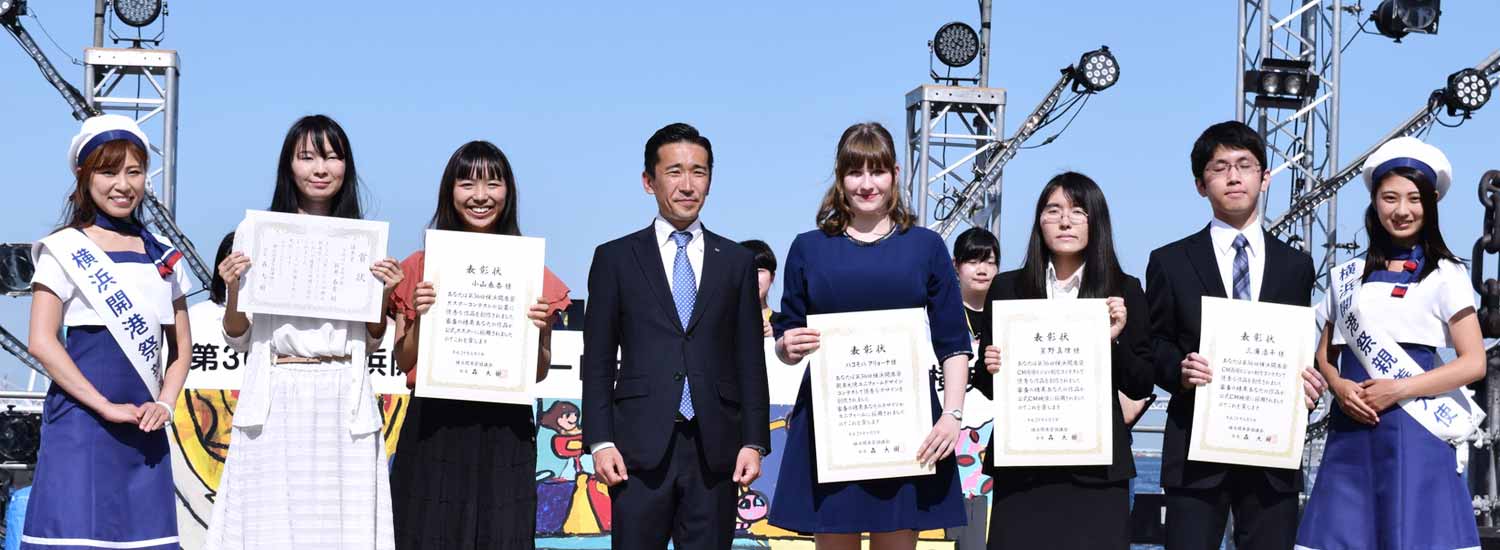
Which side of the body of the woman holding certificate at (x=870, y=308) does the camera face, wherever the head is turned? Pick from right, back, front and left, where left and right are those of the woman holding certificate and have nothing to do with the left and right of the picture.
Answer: front

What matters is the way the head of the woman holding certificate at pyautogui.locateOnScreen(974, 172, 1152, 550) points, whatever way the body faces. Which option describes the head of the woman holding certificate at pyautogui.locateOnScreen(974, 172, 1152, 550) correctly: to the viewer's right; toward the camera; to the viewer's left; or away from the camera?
toward the camera

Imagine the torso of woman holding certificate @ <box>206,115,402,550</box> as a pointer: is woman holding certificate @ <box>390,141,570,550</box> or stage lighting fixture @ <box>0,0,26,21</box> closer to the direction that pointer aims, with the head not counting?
the woman holding certificate

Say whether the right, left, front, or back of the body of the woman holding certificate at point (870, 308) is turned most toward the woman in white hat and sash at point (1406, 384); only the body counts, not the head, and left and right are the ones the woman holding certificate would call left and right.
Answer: left

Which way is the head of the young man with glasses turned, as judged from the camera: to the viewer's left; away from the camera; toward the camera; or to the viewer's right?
toward the camera

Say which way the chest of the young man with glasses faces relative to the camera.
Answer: toward the camera

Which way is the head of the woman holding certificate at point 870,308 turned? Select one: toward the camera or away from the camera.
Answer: toward the camera

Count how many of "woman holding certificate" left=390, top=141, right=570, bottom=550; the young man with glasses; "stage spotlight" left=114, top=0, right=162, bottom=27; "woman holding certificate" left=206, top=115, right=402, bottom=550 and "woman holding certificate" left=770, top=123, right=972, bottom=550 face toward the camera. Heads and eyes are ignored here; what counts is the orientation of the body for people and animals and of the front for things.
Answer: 5

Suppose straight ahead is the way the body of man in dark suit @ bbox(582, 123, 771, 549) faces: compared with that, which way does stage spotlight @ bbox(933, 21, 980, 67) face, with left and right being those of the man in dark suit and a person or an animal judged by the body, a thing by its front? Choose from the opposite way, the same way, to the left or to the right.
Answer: the same way

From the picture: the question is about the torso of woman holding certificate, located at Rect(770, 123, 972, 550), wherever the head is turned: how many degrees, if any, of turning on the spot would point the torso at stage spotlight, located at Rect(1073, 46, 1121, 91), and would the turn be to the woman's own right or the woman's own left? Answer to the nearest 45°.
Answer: approximately 180°

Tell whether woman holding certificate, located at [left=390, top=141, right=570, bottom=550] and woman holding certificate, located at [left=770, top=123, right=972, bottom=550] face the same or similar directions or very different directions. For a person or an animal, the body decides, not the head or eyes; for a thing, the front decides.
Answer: same or similar directions

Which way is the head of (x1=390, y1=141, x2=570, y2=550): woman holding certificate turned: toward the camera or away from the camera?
toward the camera

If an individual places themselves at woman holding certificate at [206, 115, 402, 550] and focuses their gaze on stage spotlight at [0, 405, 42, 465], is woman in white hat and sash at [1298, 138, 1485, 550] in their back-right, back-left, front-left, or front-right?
back-right

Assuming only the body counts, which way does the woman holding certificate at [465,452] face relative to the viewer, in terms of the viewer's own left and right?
facing the viewer
